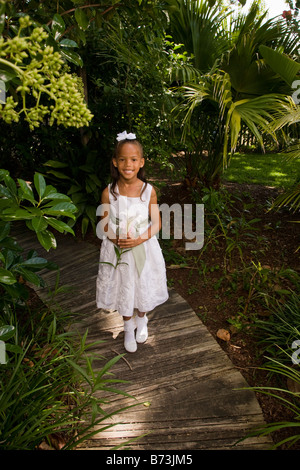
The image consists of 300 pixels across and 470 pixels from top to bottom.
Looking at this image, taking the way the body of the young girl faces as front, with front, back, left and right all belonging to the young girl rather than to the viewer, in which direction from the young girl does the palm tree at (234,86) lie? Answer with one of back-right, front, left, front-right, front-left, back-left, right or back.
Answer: back-left

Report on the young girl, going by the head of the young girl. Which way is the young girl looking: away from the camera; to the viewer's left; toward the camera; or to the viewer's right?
toward the camera

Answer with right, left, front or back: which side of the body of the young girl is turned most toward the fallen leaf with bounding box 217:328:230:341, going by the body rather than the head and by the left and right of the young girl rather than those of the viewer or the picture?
left

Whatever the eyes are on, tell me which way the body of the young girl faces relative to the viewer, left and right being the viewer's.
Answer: facing the viewer
